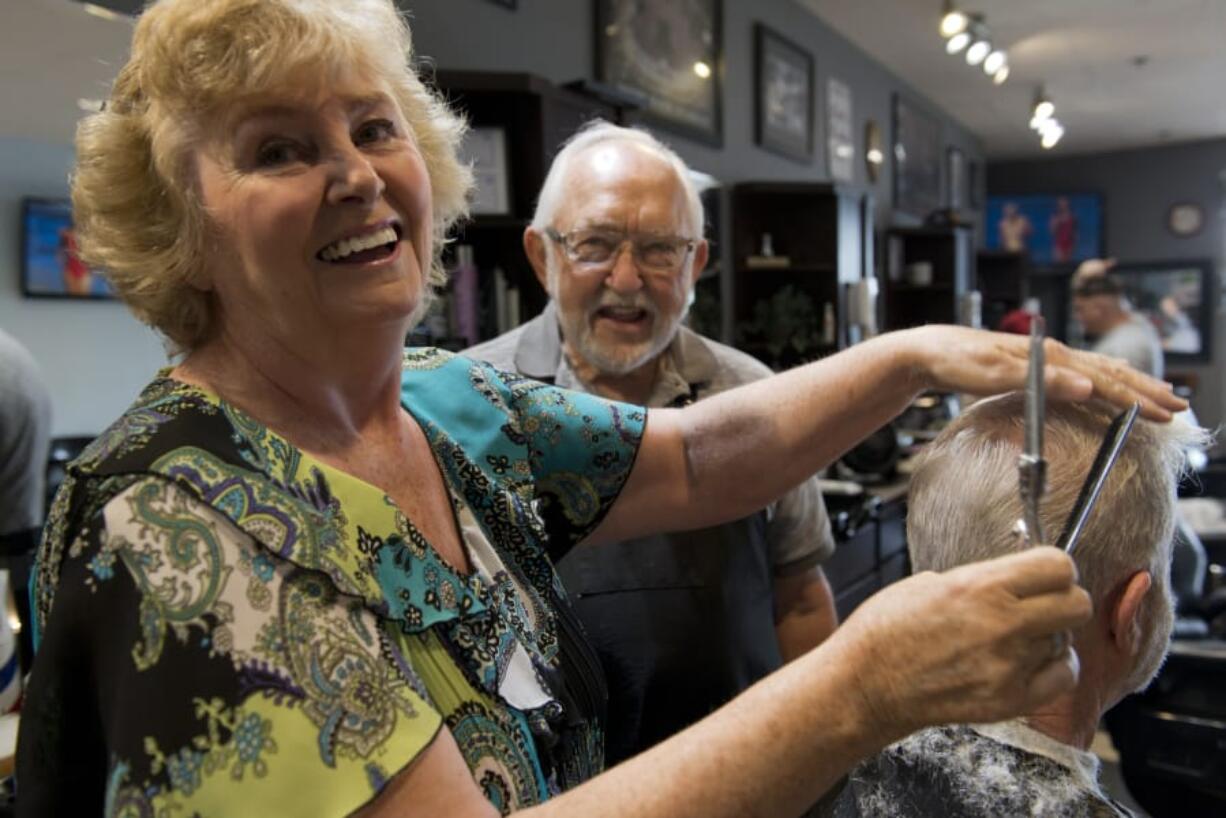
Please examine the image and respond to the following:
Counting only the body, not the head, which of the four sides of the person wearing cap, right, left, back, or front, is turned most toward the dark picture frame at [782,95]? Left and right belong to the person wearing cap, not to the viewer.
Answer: front

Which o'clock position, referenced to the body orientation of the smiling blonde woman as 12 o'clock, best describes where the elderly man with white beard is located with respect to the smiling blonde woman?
The elderly man with white beard is roughly at 8 o'clock from the smiling blonde woman.

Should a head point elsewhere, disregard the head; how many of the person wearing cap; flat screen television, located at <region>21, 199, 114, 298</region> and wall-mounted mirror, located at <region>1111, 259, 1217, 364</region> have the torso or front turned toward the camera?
2

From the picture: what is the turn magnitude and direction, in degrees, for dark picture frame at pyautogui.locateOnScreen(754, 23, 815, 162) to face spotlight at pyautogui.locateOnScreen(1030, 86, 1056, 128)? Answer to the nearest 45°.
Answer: approximately 90° to its left

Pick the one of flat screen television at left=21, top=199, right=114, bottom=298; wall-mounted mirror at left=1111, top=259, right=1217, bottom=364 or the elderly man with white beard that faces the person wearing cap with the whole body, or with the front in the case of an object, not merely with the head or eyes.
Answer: the wall-mounted mirror

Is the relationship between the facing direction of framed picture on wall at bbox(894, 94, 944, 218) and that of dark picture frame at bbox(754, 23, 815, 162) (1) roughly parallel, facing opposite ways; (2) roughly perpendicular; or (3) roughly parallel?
roughly parallel

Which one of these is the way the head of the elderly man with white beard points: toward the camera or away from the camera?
toward the camera

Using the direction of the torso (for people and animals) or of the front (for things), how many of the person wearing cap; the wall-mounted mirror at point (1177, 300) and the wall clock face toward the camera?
2

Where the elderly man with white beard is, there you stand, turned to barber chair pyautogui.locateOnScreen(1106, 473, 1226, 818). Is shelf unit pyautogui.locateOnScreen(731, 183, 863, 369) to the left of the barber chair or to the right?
left

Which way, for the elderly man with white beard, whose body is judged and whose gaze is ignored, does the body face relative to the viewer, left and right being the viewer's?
facing the viewer

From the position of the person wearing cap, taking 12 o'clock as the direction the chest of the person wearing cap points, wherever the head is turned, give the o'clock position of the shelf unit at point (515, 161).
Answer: The shelf unit is roughly at 10 o'clock from the person wearing cap.

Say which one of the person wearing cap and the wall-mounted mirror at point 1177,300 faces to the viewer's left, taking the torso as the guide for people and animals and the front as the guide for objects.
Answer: the person wearing cap

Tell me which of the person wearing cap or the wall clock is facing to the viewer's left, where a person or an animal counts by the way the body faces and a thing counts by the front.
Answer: the person wearing cap
